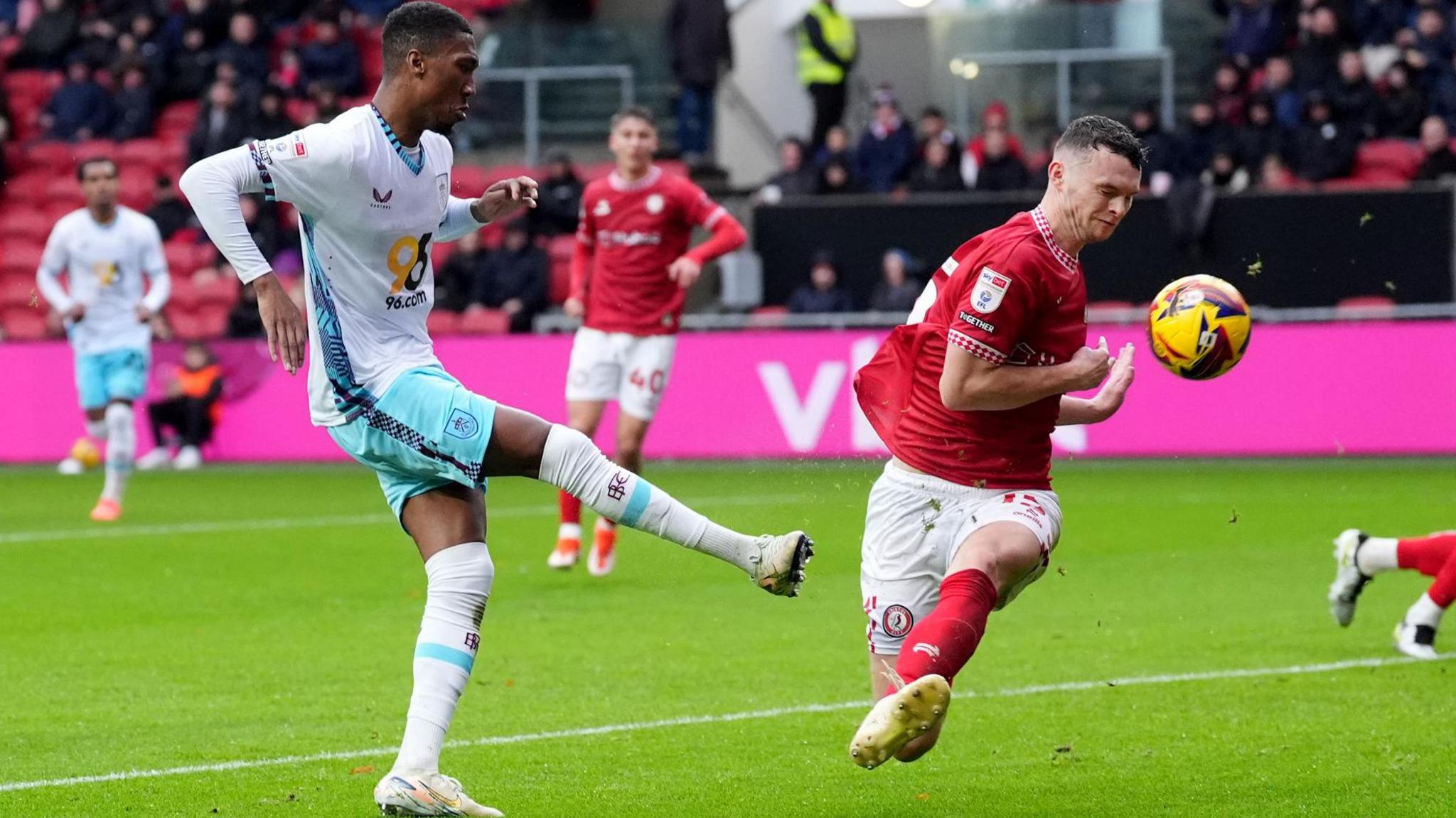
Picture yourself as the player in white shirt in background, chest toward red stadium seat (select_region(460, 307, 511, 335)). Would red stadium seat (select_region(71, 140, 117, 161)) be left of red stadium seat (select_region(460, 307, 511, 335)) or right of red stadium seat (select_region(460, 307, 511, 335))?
left

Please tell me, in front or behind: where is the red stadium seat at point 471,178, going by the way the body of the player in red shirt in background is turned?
behind

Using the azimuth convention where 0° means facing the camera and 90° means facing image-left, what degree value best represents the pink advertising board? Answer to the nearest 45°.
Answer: approximately 0°

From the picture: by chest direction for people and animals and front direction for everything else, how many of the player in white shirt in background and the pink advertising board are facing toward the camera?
2

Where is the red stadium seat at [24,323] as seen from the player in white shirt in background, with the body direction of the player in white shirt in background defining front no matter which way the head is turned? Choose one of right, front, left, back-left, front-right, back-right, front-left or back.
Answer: back

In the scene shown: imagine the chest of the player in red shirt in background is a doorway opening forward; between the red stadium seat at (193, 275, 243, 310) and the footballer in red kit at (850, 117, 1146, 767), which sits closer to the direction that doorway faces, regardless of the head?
the footballer in red kit

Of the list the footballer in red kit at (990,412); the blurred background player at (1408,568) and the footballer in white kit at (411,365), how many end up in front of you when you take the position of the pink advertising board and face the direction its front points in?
3

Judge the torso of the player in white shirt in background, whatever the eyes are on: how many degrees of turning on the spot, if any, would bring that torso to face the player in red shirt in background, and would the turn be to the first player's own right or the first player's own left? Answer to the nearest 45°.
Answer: approximately 45° to the first player's own left
